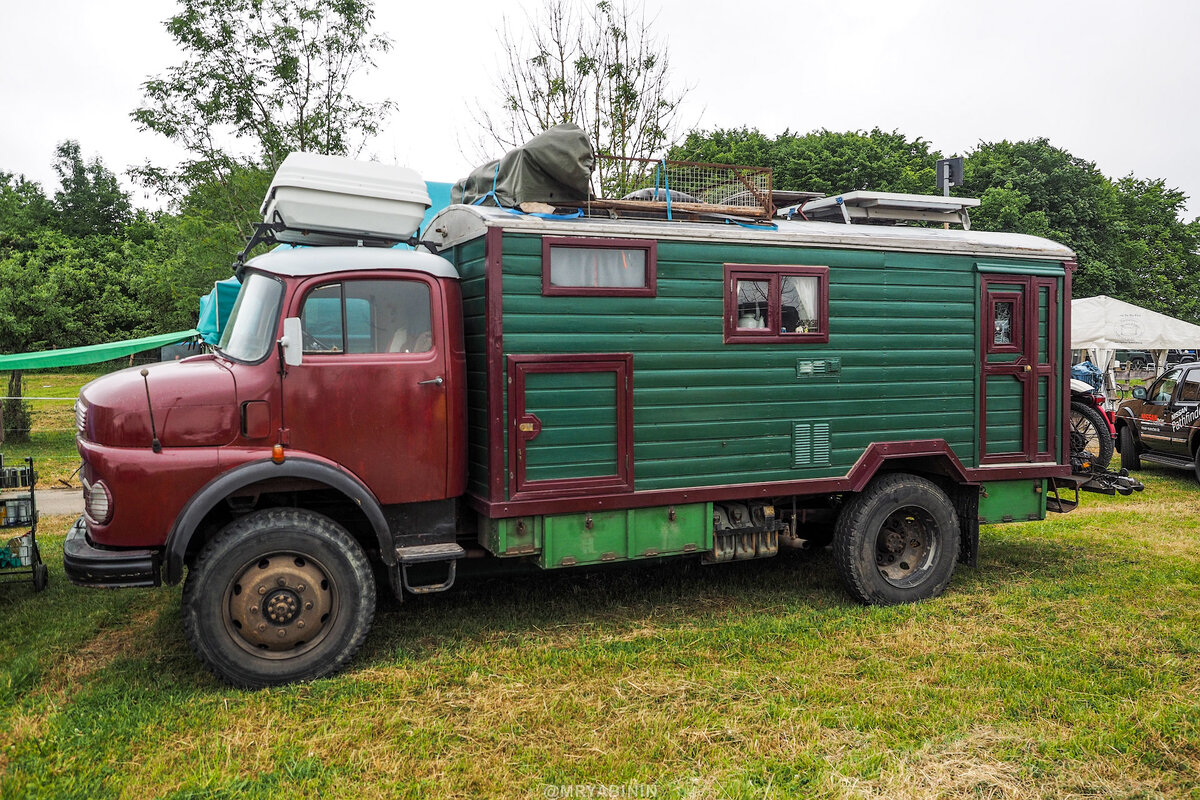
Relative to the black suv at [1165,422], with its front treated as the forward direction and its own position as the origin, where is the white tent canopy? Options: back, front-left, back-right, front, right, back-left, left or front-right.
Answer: front-right

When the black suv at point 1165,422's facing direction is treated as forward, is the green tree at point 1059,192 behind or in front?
in front

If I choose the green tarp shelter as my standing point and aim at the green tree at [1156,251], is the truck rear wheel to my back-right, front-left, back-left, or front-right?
front-right

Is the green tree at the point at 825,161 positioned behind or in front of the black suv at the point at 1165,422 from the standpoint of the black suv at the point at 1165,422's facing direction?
in front

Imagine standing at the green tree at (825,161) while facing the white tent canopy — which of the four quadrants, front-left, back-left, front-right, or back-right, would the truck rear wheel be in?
front-right

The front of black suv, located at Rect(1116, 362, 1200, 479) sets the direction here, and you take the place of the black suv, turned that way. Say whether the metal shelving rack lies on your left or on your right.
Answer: on your left

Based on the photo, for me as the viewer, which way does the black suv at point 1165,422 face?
facing away from the viewer and to the left of the viewer

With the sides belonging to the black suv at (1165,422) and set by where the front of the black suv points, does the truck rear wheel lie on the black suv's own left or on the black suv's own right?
on the black suv's own left

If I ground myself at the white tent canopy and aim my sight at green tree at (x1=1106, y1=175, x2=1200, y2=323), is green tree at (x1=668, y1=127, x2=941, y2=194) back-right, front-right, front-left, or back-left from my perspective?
front-left
